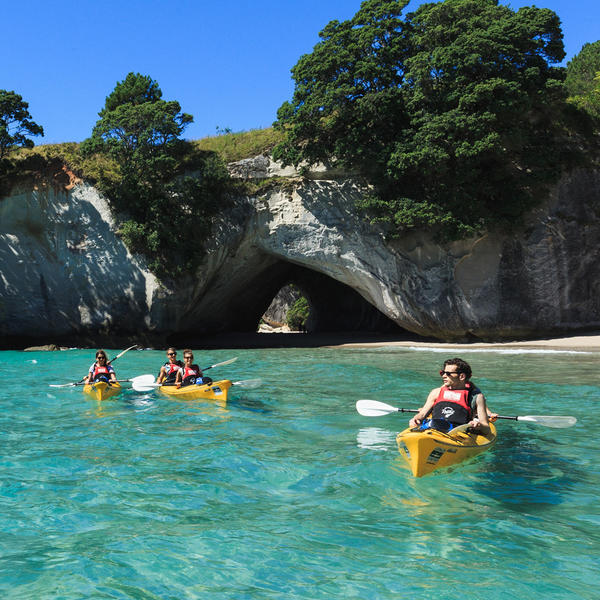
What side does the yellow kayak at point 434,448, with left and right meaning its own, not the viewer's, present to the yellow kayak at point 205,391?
right

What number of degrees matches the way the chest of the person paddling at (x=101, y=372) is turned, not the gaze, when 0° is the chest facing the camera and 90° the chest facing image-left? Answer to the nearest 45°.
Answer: approximately 0°

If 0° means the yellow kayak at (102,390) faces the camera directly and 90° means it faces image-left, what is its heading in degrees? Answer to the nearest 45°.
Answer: approximately 0°

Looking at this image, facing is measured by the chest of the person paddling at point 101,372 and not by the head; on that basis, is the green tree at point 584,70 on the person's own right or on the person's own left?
on the person's own left

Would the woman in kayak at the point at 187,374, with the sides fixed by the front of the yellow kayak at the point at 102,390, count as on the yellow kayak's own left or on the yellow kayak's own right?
on the yellow kayak's own left

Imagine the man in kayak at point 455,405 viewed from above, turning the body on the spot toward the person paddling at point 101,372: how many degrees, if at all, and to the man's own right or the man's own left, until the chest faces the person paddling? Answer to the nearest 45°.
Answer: approximately 90° to the man's own right

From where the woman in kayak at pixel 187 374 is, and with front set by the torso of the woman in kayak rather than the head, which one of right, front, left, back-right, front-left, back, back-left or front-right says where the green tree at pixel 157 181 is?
back-left

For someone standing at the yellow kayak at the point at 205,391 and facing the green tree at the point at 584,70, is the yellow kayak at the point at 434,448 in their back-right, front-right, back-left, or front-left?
back-right
